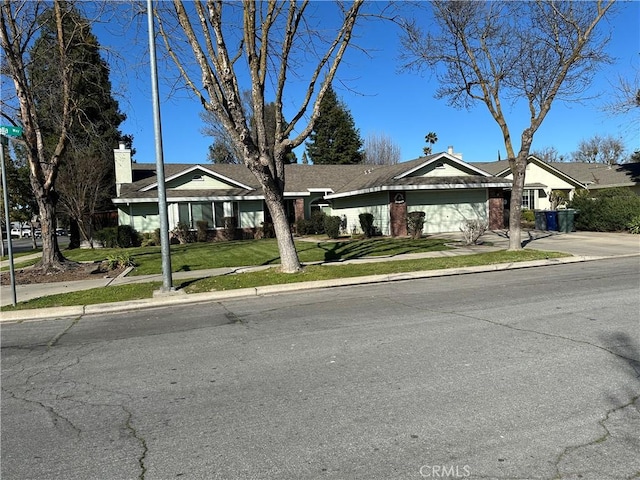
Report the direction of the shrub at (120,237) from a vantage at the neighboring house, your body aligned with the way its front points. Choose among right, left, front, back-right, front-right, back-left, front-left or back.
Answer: front-right

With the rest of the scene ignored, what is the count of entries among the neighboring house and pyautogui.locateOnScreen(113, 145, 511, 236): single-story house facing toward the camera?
2

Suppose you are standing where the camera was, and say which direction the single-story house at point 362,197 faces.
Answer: facing the viewer

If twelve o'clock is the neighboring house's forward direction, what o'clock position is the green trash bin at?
The green trash bin is roughly at 12 o'clock from the neighboring house.

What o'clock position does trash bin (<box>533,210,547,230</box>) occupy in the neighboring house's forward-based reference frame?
The trash bin is roughly at 12 o'clock from the neighboring house.

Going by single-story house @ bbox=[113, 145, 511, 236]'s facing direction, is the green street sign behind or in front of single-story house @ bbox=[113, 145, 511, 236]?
in front

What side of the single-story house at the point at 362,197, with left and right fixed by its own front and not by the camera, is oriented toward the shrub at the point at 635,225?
left

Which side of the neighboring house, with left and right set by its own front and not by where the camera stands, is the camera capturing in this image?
front

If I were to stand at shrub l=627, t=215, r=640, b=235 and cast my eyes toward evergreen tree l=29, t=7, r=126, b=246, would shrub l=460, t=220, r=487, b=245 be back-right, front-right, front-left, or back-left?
front-left

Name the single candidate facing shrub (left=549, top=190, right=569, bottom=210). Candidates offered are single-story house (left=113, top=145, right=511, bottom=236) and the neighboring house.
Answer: the neighboring house

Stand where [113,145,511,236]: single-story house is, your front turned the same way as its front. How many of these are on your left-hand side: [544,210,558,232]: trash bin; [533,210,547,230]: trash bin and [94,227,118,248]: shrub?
2

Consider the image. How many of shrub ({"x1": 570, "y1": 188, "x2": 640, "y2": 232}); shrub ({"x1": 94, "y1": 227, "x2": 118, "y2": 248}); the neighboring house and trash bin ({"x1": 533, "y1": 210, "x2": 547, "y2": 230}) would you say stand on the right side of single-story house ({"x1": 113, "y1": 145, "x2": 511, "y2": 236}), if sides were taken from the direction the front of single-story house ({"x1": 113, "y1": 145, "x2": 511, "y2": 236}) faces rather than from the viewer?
1

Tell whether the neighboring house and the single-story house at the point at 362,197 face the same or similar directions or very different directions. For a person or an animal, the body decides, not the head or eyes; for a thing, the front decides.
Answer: same or similar directions
